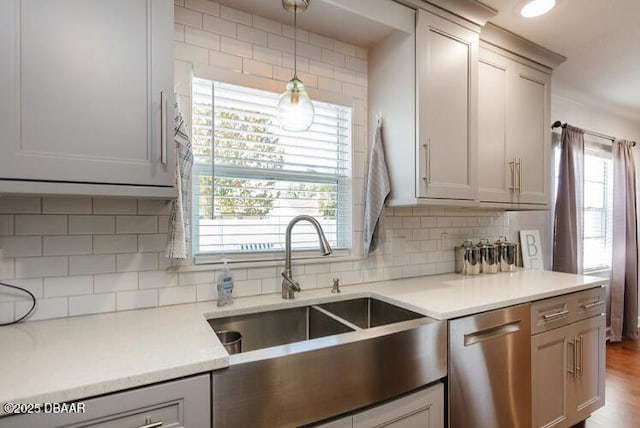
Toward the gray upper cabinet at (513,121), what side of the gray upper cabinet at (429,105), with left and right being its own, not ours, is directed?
left

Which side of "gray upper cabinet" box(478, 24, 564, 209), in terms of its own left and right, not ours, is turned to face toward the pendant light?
right

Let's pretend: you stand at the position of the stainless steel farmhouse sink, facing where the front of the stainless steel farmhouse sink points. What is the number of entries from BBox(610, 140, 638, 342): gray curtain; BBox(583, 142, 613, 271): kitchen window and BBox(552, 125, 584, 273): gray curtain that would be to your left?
3

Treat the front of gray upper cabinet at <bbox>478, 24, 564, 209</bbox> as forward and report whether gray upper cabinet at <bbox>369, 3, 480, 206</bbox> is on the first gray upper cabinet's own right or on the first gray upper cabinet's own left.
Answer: on the first gray upper cabinet's own right

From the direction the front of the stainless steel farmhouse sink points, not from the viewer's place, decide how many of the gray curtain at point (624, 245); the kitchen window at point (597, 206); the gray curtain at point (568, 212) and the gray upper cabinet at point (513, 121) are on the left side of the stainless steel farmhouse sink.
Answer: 4

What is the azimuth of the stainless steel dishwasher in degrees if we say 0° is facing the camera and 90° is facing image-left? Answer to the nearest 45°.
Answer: approximately 315°

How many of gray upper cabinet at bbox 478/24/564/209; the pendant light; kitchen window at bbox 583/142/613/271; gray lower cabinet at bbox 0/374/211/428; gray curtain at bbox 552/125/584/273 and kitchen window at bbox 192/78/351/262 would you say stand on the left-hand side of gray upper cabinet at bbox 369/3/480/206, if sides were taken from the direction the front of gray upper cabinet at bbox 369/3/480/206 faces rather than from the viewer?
3

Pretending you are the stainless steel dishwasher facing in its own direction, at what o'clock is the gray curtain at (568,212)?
The gray curtain is roughly at 8 o'clock from the stainless steel dishwasher.

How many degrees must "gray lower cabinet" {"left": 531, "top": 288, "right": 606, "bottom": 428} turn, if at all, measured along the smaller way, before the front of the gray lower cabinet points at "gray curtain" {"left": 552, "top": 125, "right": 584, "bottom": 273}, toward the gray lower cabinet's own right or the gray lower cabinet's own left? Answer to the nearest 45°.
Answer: approximately 135° to the gray lower cabinet's own left

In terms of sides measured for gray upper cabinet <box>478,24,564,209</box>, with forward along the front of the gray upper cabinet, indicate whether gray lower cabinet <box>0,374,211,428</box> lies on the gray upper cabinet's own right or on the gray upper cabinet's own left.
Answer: on the gray upper cabinet's own right

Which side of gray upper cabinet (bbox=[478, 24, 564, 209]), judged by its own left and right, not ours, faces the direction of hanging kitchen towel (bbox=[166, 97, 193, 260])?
right

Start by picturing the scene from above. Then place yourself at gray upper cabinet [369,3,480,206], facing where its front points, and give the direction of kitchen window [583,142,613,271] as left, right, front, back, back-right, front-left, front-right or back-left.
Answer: left
